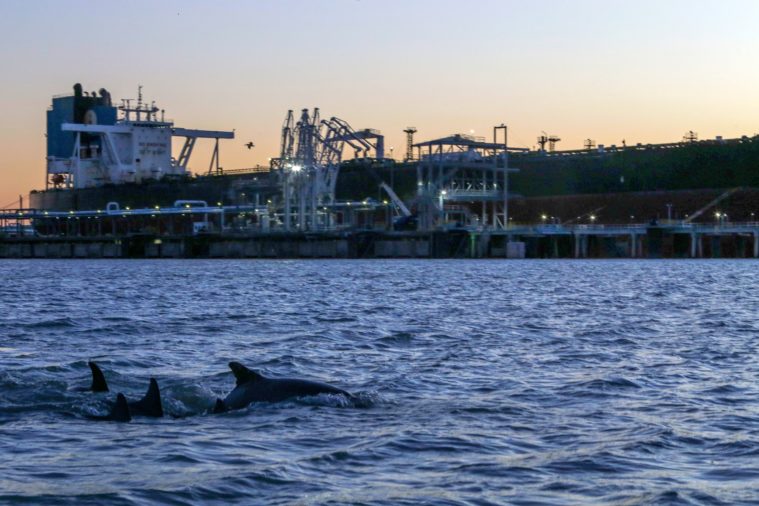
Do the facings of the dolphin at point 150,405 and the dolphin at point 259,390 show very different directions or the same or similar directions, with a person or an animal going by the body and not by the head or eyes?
same or similar directions

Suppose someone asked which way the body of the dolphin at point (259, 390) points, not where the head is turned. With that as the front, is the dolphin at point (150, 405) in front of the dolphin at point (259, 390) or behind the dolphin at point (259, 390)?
behind

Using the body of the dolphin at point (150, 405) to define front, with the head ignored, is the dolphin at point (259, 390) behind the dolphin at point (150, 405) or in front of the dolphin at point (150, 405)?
in front

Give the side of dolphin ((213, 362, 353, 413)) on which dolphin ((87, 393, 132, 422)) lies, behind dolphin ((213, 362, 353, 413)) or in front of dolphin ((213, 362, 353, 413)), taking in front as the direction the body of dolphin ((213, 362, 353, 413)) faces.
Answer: behind

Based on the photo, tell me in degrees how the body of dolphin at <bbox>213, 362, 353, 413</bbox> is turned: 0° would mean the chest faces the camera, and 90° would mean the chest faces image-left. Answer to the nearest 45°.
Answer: approximately 270°

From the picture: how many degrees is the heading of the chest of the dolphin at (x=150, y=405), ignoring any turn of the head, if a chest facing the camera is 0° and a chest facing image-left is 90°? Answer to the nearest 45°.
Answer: approximately 270°

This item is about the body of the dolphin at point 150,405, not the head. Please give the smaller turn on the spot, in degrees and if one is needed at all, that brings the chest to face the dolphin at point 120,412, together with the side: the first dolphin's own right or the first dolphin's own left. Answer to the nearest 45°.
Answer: approximately 135° to the first dolphin's own right

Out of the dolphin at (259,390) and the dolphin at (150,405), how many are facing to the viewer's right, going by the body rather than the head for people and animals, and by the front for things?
2
